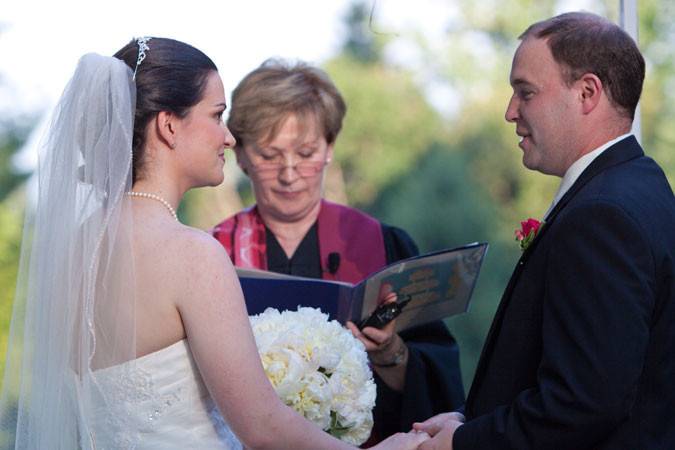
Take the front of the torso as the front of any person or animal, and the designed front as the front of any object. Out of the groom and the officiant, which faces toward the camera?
the officiant

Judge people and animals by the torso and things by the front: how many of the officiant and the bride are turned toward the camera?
1

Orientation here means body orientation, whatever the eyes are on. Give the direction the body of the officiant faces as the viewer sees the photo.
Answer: toward the camera

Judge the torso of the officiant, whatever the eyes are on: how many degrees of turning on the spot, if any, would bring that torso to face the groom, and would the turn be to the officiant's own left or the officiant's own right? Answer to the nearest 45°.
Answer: approximately 45° to the officiant's own left

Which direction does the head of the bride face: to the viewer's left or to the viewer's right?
to the viewer's right

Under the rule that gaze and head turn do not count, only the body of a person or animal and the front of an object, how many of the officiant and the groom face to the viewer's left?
1

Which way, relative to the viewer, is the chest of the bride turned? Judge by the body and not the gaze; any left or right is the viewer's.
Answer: facing away from the viewer and to the right of the viewer

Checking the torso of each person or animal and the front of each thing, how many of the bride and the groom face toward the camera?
0

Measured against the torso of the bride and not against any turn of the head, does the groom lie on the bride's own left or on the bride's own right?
on the bride's own right

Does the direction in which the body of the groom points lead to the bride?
yes

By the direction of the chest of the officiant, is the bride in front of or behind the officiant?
in front

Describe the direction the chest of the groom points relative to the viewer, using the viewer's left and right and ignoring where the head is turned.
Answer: facing to the left of the viewer

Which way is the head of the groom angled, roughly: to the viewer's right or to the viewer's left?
to the viewer's left

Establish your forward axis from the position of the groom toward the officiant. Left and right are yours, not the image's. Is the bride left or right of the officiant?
left

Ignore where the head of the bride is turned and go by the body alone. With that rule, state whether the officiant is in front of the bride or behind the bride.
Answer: in front
